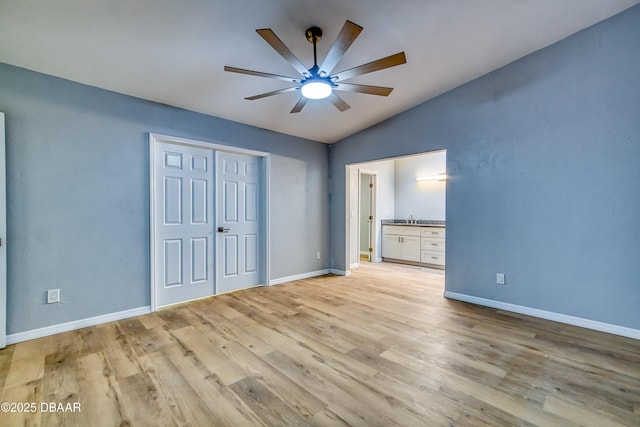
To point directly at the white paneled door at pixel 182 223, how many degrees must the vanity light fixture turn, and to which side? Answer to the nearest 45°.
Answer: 0° — it already faces it

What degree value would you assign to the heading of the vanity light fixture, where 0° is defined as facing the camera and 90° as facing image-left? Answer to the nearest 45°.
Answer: approximately 45°

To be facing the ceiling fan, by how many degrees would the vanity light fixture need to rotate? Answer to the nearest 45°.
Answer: approximately 45° to its left
